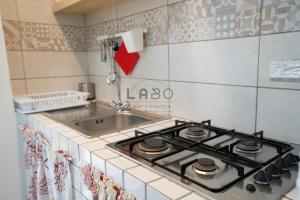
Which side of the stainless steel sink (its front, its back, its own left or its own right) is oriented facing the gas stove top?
left

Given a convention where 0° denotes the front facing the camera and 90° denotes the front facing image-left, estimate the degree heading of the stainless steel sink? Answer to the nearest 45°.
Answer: approximately 45°

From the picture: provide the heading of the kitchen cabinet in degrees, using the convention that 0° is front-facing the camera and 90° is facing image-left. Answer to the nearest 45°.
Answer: approximately 45°

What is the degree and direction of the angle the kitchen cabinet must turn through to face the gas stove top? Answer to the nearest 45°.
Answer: approximately 45° to its left
